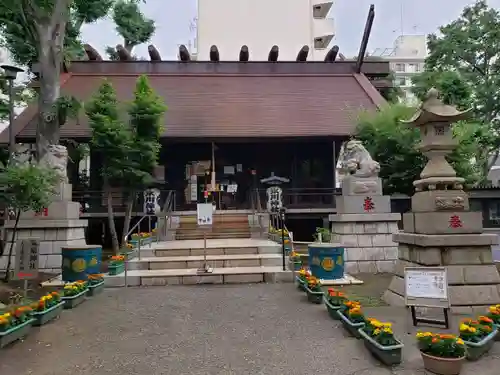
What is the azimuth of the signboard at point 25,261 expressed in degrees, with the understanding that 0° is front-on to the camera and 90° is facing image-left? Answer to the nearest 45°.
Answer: approximately 0°

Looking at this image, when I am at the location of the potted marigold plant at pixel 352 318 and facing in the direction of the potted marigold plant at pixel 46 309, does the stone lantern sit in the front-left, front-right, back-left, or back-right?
back-right

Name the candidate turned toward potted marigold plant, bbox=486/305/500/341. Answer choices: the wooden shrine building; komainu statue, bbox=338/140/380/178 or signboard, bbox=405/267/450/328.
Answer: the wooden shrine building

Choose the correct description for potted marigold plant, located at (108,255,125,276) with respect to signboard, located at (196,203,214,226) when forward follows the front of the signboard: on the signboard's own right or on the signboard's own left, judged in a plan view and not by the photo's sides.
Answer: on the signboard's own right

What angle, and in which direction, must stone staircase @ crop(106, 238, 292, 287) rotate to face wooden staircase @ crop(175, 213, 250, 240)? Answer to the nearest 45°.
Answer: approximately 180°

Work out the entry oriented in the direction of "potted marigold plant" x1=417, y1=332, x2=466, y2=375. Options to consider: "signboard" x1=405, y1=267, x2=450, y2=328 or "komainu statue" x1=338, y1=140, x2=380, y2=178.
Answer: the signboard

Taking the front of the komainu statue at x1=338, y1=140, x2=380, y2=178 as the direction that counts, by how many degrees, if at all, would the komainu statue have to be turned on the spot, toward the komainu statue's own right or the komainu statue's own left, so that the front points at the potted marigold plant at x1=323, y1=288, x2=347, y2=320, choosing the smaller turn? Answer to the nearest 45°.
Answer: approximately 90° to the komainu statue's own left

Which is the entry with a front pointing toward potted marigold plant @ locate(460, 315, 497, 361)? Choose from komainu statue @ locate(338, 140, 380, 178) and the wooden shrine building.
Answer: the wooden shrine building

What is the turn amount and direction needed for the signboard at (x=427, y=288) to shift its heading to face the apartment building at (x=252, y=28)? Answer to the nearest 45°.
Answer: approximately 135° to its right

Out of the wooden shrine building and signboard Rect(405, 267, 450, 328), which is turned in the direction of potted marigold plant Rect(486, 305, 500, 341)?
the wooden shrine building
